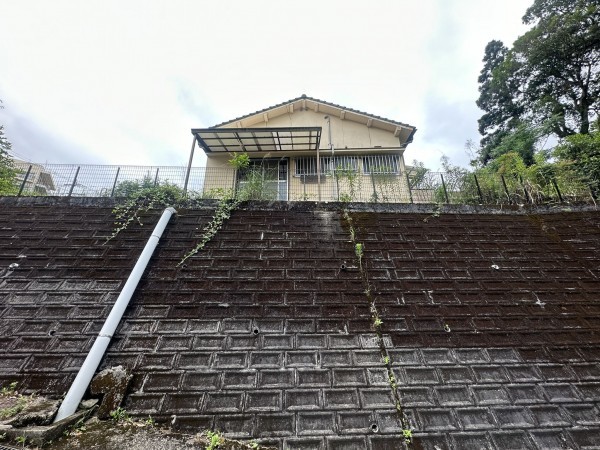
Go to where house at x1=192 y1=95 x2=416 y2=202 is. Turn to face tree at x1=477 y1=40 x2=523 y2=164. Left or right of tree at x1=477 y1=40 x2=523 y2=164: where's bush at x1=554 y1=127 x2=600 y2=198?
right

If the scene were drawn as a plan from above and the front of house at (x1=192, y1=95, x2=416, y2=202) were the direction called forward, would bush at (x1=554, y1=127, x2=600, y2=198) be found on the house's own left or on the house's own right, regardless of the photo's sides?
on the house's own left

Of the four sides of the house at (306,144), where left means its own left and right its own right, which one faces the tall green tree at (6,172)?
right

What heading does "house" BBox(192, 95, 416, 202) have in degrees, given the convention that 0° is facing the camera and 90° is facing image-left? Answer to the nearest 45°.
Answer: approximately 0°

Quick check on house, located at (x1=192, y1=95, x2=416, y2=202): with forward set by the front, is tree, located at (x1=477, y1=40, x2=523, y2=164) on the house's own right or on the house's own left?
on the house's own left

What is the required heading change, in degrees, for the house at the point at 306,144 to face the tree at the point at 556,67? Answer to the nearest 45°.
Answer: approximately 90° to its left
